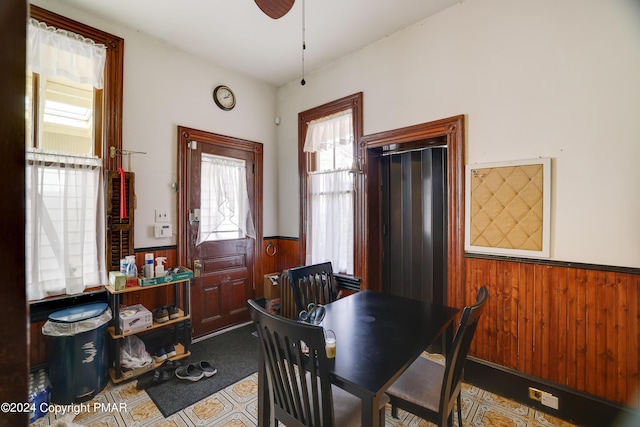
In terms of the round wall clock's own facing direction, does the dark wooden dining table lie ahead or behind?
ahead

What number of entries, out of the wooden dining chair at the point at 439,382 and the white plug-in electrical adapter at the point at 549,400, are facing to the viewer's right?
0

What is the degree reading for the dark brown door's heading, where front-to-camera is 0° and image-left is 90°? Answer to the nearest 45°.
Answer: approximately 315°

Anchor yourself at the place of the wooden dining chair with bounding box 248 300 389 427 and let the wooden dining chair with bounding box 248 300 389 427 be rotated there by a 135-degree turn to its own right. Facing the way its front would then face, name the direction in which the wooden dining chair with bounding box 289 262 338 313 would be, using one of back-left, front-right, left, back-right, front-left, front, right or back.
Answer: back

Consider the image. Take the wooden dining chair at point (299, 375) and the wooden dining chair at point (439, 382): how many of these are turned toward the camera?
0

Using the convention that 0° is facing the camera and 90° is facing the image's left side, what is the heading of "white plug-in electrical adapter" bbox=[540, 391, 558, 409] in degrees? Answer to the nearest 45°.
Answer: approximately 45°

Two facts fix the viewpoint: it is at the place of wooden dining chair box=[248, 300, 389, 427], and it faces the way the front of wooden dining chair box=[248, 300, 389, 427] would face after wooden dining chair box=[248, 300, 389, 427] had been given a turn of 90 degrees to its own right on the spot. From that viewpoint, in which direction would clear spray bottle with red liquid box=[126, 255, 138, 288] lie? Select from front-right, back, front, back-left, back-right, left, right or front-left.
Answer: back

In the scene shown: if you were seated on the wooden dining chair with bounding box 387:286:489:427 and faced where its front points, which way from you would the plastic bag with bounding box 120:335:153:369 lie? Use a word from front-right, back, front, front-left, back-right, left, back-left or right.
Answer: front-left

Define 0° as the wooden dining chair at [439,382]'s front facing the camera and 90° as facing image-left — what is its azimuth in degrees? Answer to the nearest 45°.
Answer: approximately 135°

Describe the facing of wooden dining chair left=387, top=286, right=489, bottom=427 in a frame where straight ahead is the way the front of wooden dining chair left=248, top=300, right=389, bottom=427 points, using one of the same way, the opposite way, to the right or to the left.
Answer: to the left

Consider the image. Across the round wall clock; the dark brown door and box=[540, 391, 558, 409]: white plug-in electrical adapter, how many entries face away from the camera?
0

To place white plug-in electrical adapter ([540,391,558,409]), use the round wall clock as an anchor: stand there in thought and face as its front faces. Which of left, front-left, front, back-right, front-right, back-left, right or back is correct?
front

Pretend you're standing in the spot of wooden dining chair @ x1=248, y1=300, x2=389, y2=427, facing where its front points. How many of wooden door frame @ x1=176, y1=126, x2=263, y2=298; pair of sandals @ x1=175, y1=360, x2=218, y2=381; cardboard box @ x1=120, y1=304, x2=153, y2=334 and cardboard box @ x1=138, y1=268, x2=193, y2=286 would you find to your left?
4

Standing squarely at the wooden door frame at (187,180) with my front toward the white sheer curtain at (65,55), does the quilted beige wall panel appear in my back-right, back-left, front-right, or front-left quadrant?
back-left

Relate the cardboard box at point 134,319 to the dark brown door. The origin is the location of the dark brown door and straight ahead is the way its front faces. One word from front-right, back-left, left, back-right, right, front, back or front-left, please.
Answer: right

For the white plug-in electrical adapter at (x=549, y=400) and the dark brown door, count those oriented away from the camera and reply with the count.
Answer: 0

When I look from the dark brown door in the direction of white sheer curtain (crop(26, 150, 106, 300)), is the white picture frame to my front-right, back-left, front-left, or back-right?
back-left

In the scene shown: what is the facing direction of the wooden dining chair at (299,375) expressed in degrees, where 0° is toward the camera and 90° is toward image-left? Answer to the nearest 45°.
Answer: approximately 225°
